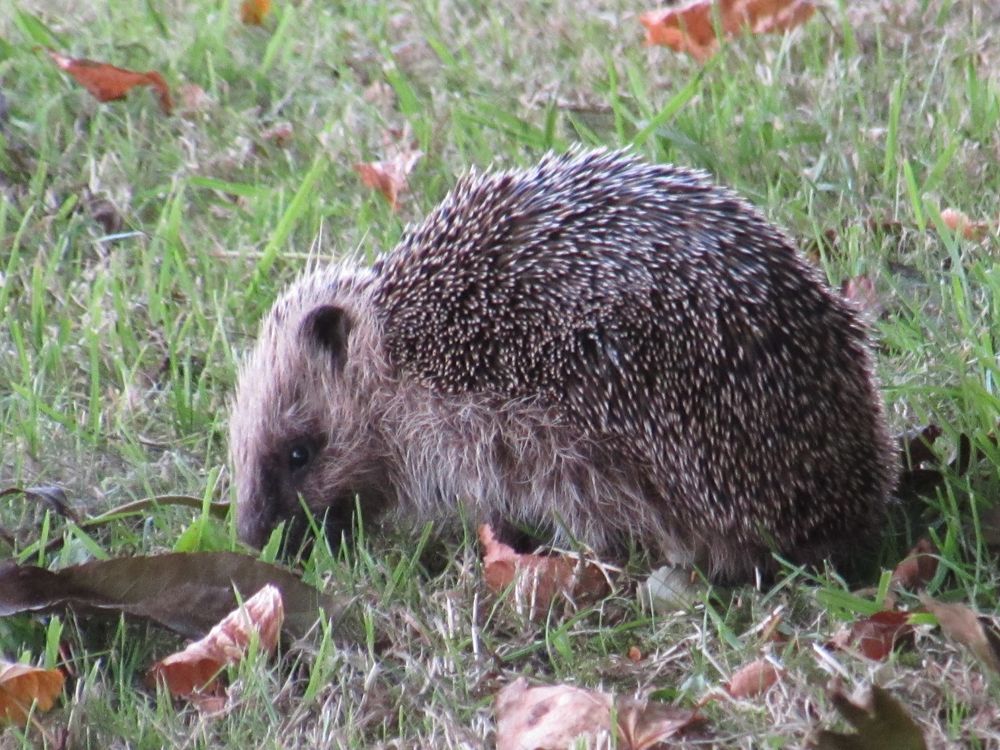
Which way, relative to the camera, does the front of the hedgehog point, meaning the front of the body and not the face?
to the viewer's left

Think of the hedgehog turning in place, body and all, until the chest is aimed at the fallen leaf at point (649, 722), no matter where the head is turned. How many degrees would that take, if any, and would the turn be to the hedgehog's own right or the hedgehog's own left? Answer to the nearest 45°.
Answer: approximately 90° to the hedgehog's own left

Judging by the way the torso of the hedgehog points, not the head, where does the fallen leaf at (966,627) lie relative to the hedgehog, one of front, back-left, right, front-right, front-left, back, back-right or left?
back-left

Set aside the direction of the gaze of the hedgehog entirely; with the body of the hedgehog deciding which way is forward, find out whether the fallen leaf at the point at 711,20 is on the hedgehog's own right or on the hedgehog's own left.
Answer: on the hedgehog's own right

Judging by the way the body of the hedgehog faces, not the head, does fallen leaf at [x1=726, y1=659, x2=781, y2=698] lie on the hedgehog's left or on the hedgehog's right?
on the hedgehog's left

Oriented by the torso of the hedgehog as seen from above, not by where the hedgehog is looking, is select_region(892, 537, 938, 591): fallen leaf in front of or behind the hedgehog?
behind
